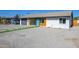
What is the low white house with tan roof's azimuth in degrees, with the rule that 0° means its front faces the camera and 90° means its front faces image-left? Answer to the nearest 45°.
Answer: approximately 45°
